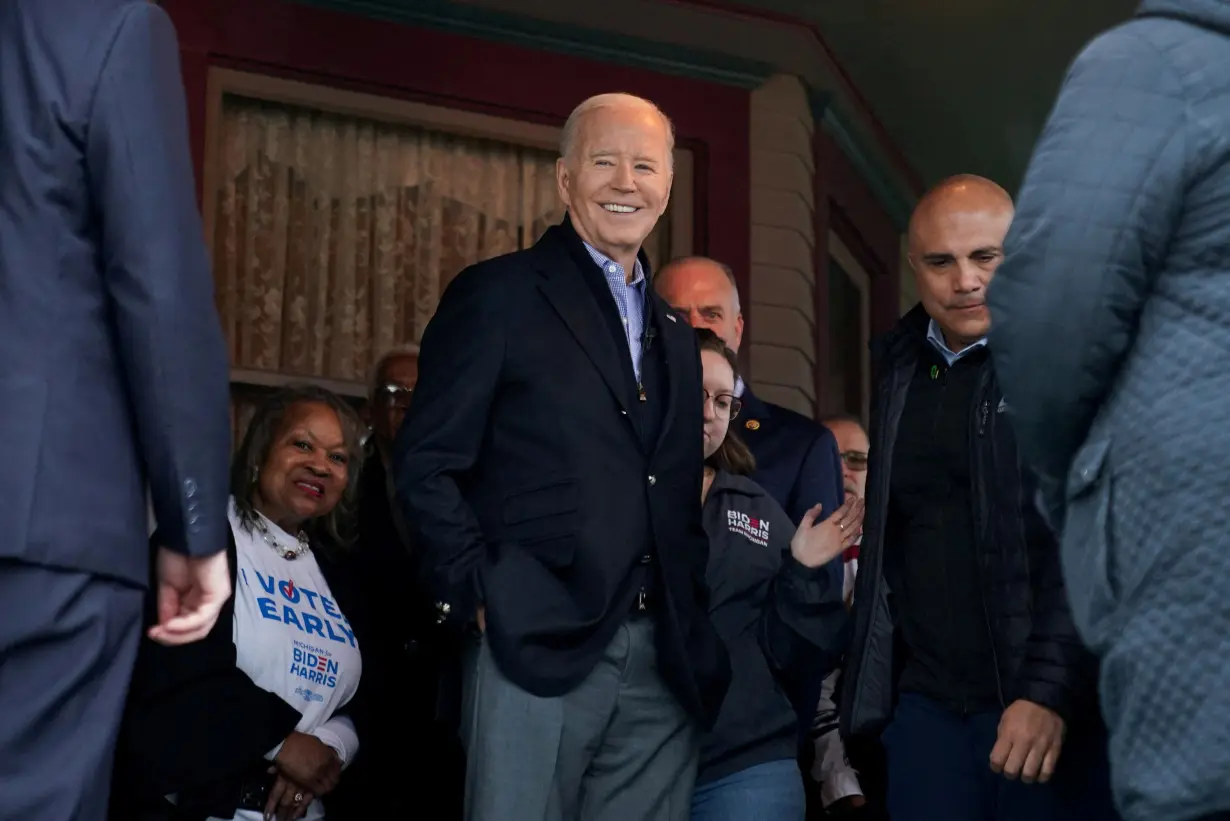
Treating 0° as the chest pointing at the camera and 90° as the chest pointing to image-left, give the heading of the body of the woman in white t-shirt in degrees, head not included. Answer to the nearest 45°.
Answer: approximately 315°

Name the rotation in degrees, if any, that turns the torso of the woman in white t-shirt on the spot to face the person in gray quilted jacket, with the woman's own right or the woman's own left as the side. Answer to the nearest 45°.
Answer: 0° — they already face them

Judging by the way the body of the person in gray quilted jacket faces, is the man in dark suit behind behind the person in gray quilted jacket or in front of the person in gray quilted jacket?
in front

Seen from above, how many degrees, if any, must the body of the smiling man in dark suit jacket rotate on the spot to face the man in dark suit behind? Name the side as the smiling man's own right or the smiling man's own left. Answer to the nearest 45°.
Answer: approximately 90° to the smiling man's own left

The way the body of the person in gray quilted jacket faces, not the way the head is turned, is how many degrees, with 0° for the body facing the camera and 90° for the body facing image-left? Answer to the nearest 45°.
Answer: approximately 135°

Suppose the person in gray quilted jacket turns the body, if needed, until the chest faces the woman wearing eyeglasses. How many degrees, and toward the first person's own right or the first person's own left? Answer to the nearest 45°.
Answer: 0° — they already face them
